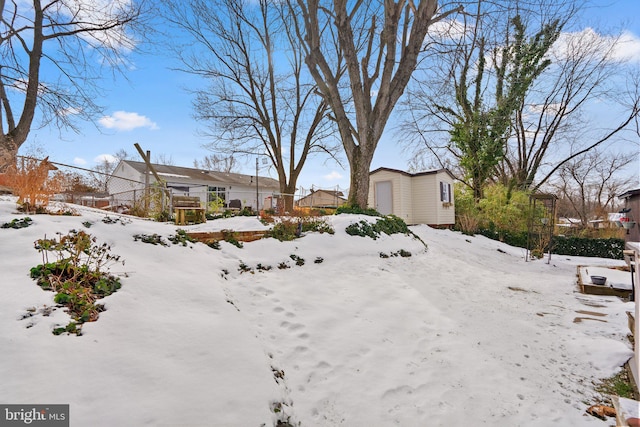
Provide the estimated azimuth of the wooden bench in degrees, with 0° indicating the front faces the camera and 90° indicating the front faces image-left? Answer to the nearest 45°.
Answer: approximately 0°

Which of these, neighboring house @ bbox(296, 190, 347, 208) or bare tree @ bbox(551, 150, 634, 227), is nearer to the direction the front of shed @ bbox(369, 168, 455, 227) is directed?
the neighboring house

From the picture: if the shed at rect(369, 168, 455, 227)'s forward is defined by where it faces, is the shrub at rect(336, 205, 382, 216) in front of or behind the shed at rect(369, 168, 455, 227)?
in front

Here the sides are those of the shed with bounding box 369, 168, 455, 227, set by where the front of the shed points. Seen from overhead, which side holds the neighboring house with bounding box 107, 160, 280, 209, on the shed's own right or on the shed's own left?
on the shed's own right

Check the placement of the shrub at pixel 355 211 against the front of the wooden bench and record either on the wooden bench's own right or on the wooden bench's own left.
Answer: on the wooden bench's own left

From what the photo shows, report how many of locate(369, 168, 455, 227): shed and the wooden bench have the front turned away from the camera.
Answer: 0

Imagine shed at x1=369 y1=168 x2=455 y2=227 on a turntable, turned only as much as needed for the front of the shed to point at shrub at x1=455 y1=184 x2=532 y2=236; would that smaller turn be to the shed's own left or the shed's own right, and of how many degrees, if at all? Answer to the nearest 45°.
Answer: approximately 135° to the shed's own left

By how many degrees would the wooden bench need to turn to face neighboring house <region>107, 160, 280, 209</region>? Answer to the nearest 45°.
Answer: approximately 180°

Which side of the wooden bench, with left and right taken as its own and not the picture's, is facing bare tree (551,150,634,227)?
left

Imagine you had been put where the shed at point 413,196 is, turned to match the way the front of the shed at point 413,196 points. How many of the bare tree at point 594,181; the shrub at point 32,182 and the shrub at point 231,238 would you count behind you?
1

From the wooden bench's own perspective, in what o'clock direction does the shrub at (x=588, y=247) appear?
The shrub is roughly at 9 o'clock from the wooden bench.

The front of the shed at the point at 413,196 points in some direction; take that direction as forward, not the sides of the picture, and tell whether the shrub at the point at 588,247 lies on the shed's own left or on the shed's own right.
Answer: on the shed's own left

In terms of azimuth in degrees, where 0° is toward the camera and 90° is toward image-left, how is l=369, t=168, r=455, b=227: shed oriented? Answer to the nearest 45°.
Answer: approximately 45°

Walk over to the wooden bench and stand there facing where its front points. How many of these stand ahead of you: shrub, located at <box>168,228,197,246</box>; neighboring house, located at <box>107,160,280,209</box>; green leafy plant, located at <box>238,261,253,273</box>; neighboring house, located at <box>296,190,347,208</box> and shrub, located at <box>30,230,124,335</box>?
3
